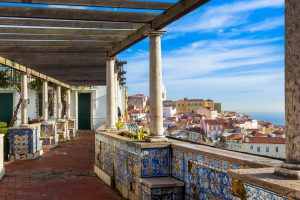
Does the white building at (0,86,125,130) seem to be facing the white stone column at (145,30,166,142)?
yes

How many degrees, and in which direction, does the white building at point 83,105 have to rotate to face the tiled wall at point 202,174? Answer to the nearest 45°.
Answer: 0° — it already faces it

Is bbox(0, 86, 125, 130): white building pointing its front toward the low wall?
yes
